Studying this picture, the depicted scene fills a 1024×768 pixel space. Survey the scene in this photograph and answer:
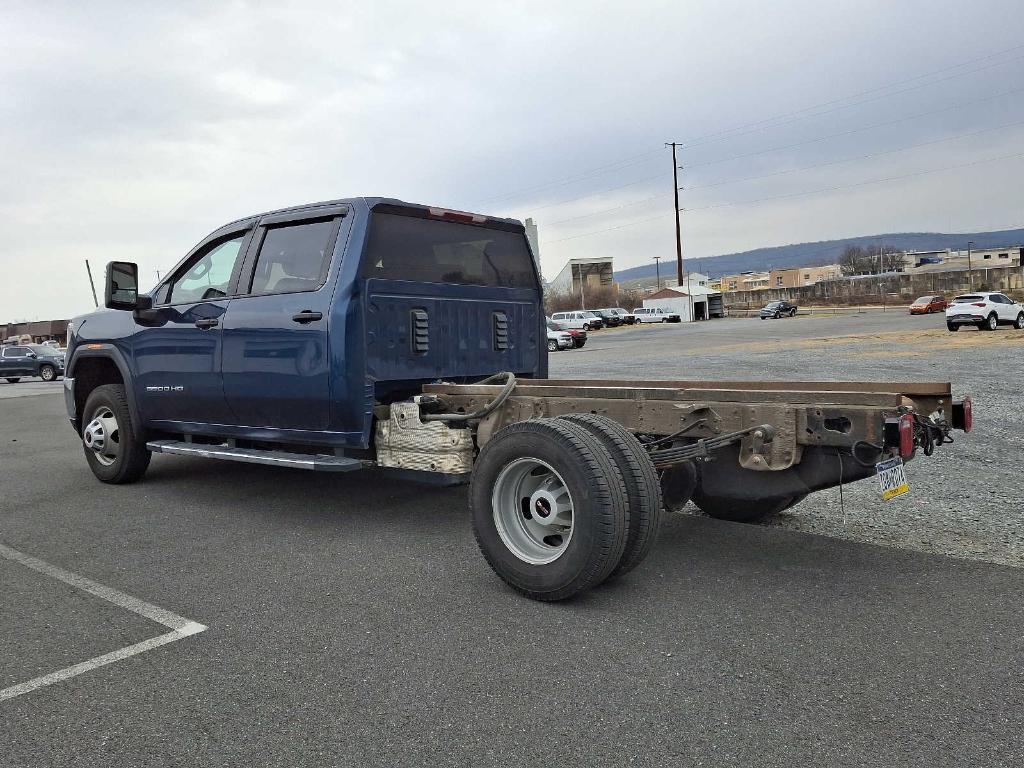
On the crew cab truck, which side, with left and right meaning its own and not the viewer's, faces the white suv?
right

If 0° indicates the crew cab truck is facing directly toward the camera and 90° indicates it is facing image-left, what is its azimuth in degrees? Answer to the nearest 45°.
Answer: approximately 135°
